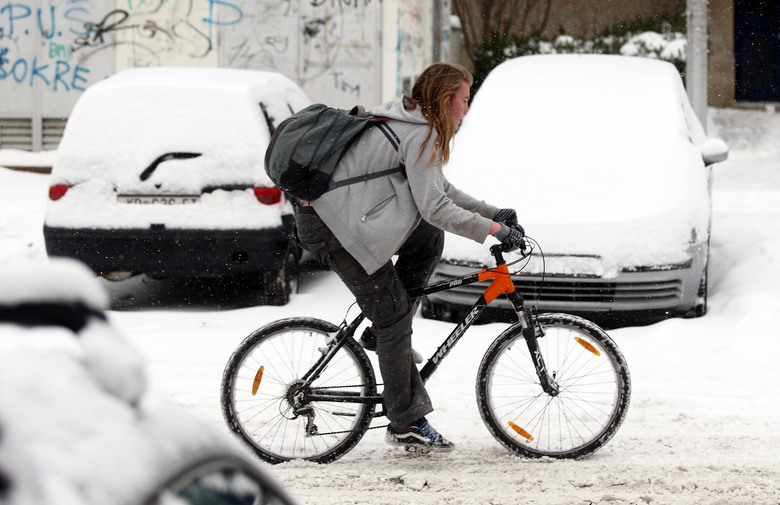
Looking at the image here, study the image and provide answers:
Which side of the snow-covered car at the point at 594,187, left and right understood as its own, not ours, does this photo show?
front

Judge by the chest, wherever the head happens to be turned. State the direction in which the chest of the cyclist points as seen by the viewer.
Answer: to the viewer's right

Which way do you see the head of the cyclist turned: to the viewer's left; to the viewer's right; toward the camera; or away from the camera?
to the viewer's right

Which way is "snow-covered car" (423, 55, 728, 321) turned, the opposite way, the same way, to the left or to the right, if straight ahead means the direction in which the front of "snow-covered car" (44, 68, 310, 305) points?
the opposite way

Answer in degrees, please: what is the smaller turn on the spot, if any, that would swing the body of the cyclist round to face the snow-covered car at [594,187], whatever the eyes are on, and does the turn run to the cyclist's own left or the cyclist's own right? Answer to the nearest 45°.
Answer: approximately 90° to the cyclist's own left

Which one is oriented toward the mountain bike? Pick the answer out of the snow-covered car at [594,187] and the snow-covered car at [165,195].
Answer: the snow-covered car at [594,187]

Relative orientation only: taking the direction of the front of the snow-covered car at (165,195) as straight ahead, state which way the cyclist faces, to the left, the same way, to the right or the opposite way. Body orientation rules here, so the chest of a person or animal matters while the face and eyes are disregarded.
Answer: to the right

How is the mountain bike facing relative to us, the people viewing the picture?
facing to the right of the viewer

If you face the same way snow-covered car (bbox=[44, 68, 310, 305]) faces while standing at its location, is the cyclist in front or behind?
behind

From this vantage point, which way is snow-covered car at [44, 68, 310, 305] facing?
away from the camera

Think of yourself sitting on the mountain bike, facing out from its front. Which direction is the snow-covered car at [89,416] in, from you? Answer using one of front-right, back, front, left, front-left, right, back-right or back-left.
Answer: right
